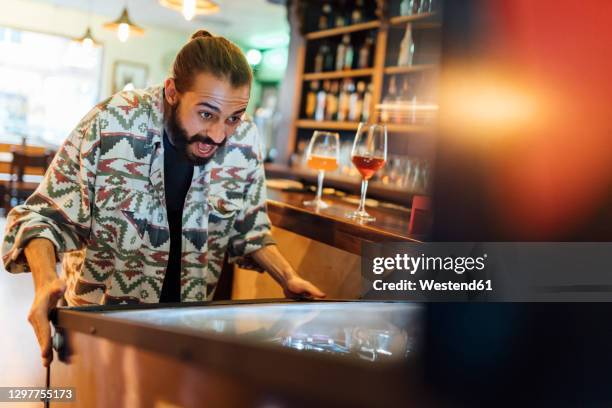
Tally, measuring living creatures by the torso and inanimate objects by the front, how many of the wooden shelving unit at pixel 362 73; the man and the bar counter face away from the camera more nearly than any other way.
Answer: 0

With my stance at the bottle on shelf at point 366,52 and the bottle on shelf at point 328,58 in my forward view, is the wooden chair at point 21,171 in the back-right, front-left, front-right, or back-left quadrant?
front-left

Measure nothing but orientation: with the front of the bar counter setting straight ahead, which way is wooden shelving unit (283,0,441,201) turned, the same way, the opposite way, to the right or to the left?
the same way

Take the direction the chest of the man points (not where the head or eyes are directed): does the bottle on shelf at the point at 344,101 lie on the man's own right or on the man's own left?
on the man's own left

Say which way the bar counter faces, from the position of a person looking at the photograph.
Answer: facing the viewer and to the left of the viewer

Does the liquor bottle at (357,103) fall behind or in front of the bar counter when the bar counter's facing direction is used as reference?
behind

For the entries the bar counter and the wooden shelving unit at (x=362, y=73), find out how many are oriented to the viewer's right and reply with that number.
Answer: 0

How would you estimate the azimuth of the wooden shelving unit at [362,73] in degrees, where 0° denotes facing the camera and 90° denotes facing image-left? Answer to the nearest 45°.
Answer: approximately 45°

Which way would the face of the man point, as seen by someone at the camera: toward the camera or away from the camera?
toward the camera

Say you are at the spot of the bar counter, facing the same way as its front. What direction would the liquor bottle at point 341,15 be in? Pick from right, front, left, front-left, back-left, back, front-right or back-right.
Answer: back-right
